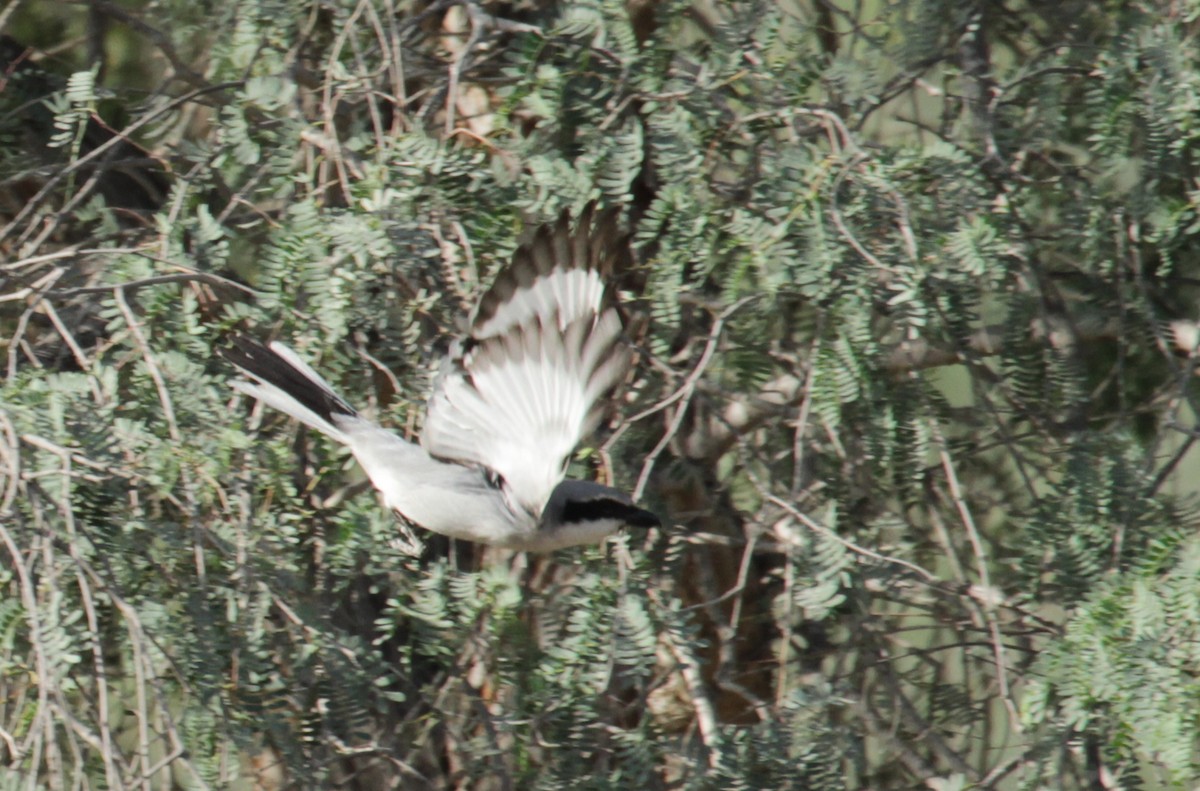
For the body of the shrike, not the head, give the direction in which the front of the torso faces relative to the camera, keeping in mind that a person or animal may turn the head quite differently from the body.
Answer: to the viewer's right
